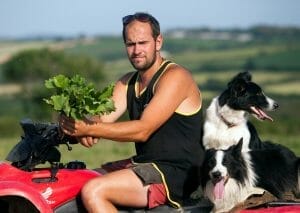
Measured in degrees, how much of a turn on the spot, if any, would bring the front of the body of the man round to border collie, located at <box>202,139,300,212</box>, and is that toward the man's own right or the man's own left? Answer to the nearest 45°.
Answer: approximately 90° to the man's own left

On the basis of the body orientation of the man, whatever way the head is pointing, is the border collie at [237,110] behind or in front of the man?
behind

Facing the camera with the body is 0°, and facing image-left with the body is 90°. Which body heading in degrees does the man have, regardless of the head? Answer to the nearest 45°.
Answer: approximately 45°

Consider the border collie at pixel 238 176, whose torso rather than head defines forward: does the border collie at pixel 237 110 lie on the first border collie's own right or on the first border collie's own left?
on the first border collie's own right

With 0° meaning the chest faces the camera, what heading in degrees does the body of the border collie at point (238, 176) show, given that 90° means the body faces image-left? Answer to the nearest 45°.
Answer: approximately 45°
